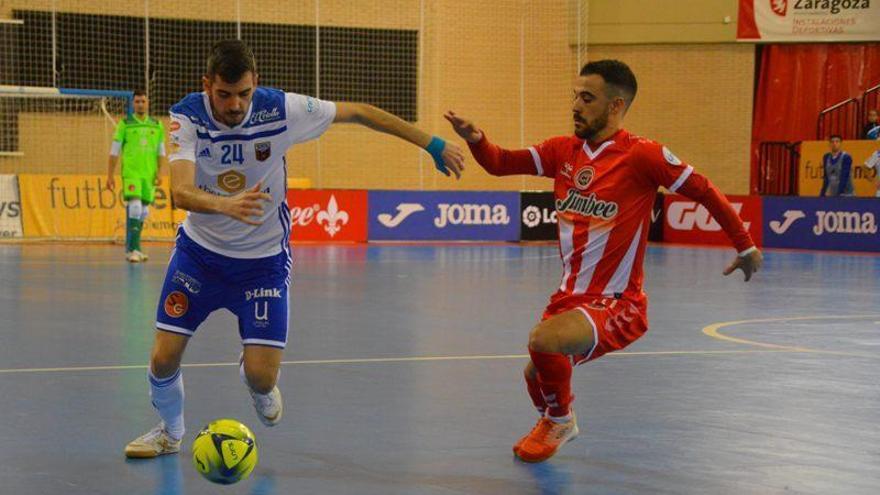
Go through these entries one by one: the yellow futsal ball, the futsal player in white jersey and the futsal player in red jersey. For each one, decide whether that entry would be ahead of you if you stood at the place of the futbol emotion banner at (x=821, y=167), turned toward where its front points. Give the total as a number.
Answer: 3

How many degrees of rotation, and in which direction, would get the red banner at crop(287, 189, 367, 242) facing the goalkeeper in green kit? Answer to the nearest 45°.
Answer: approximately 45° to its right

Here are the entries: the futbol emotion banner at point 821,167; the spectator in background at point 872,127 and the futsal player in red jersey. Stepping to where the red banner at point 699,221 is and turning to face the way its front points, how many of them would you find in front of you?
1

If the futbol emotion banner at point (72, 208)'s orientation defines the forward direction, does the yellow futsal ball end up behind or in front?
in front

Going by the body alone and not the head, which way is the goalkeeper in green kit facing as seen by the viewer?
toward the camera

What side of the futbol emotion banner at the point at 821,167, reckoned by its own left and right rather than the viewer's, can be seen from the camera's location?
front

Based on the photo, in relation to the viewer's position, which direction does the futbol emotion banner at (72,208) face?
facing the viewer

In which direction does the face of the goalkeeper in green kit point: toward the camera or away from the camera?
toward the camera

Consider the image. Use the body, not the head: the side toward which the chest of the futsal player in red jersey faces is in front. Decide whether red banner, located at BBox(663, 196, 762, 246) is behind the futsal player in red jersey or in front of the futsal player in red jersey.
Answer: behind

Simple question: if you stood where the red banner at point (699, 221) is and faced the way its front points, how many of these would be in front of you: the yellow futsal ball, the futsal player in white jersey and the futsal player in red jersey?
3

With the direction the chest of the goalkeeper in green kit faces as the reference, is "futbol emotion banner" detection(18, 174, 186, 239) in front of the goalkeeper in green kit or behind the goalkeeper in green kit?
behind

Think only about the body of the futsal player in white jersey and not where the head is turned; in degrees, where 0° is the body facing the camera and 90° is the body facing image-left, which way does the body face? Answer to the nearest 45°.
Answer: approximately 0°
